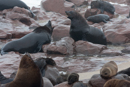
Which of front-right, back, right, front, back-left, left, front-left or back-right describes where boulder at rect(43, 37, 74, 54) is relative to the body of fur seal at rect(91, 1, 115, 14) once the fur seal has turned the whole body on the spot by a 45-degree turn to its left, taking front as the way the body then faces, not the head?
front-left

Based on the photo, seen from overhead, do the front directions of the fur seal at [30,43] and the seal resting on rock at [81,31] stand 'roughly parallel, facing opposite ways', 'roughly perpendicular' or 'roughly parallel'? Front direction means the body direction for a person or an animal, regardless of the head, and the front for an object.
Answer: roughly parallel, facing opposite ways

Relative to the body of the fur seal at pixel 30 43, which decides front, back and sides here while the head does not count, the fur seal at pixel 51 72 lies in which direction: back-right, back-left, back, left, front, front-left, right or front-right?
right

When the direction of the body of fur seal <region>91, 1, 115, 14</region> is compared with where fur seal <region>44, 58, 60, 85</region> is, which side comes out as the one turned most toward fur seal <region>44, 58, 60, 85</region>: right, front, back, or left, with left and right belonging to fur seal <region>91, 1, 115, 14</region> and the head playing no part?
left

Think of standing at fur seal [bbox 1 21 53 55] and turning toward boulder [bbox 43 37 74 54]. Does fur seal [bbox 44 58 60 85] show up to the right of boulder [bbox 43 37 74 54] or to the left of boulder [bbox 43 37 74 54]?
right

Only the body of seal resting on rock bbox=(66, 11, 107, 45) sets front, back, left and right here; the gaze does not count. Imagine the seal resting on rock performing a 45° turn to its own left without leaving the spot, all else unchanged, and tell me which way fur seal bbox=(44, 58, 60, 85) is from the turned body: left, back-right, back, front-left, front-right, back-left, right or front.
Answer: front-left

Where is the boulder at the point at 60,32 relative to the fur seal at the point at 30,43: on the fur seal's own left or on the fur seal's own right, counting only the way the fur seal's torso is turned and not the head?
on the fur seal's own left

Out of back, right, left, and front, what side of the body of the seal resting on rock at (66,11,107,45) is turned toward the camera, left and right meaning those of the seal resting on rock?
left

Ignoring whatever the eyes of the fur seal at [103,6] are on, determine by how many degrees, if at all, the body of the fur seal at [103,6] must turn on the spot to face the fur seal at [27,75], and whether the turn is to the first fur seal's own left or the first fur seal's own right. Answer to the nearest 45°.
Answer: approximately 90° to the first fur seal's own left

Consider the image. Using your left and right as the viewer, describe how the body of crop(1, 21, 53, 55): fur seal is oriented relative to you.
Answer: facing to the right of the viewer

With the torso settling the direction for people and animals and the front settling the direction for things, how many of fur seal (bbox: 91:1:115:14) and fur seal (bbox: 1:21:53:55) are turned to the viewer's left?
1

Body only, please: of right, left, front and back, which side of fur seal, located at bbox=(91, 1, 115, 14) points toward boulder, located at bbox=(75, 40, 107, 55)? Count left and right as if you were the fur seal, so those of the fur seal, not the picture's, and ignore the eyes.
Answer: left

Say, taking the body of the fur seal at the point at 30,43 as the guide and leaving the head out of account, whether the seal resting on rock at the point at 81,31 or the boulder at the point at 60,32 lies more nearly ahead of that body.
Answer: the seal resting on rock

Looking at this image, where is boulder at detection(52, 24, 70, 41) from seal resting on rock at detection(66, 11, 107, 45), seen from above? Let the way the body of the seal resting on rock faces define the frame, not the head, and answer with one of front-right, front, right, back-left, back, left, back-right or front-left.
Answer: front-right

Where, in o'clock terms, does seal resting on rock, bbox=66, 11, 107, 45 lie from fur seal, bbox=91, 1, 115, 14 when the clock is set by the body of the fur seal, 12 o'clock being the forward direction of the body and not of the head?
The seal resting on rock is roughly at 9 o'clock from the fur seal.
